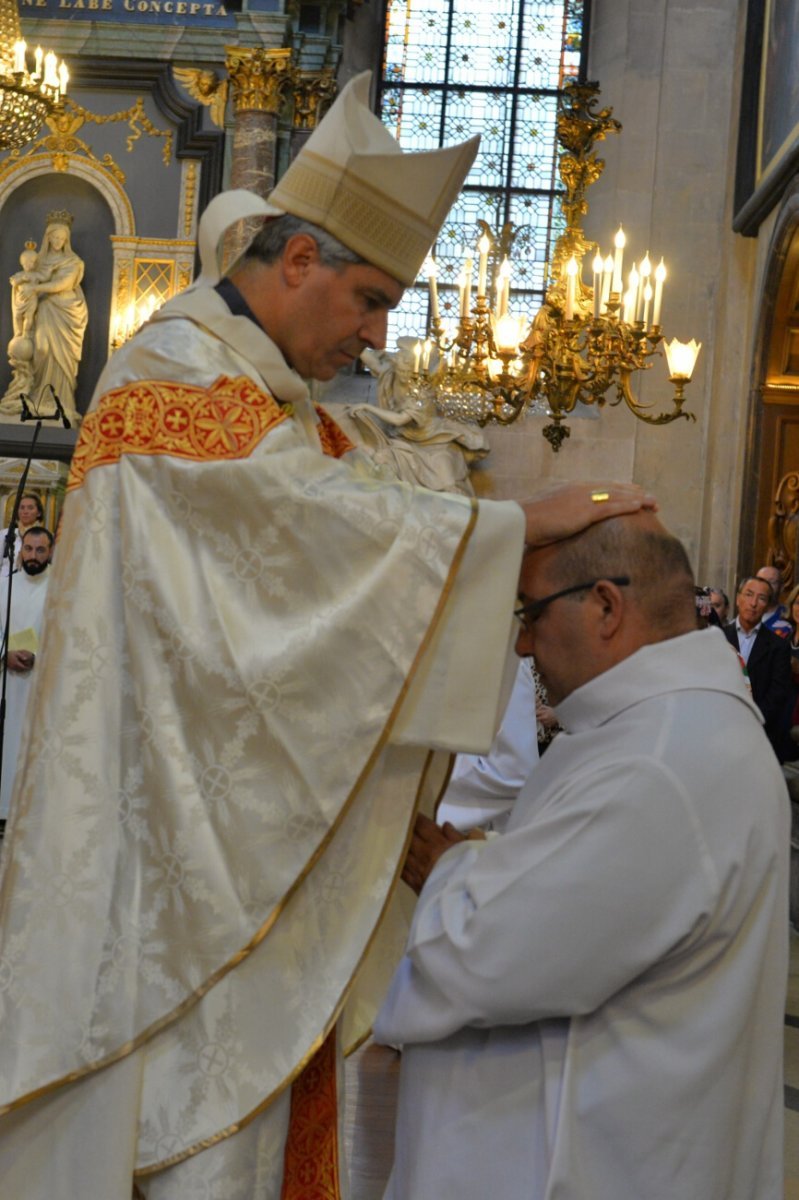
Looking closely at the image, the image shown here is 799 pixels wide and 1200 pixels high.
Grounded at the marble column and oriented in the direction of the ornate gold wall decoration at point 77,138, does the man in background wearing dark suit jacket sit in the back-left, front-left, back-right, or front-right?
back-left

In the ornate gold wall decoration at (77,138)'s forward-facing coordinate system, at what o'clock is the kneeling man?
The kneeling man is roughly at 12 o'clock from the ornate gold wall decoration.

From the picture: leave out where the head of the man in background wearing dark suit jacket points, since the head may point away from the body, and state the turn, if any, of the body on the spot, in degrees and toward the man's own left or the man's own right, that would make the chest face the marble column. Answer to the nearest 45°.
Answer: approximately 90° to the man's own right

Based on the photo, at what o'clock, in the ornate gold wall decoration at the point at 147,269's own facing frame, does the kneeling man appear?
The kneeling man is roughly at 12 o'clock from the ornate gold wall decoration.

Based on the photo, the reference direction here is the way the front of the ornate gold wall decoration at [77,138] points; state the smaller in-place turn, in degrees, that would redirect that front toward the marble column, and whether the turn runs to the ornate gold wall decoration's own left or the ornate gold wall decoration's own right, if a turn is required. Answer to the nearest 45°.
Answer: approximately 45° to the ornate gold wall decoration's own left

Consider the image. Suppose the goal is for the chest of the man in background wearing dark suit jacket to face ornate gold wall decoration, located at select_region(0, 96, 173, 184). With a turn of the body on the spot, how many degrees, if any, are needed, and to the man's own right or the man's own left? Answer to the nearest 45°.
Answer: approximately 90° to the man's own right

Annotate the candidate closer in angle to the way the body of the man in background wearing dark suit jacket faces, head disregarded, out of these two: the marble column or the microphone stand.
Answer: the microphone stand

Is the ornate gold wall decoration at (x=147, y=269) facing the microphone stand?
yes

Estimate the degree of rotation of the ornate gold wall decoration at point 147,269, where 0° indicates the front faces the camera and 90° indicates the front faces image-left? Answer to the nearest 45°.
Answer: approximately 0°

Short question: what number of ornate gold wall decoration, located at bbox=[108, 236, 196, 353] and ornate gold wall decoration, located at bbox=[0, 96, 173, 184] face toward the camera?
2
